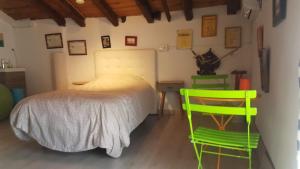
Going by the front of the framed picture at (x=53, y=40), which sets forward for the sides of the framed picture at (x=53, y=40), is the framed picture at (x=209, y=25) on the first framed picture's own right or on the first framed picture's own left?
on the first framed picture's own left

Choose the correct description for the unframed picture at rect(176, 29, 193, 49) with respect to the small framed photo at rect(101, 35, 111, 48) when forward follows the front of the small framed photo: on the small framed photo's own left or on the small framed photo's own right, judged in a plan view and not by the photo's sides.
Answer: on the small framed photo's own left

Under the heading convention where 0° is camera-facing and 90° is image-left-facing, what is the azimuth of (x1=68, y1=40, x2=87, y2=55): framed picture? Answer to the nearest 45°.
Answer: approximately 0°

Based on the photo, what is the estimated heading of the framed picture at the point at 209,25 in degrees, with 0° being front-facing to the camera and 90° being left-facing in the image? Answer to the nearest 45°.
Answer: approximately 0°
